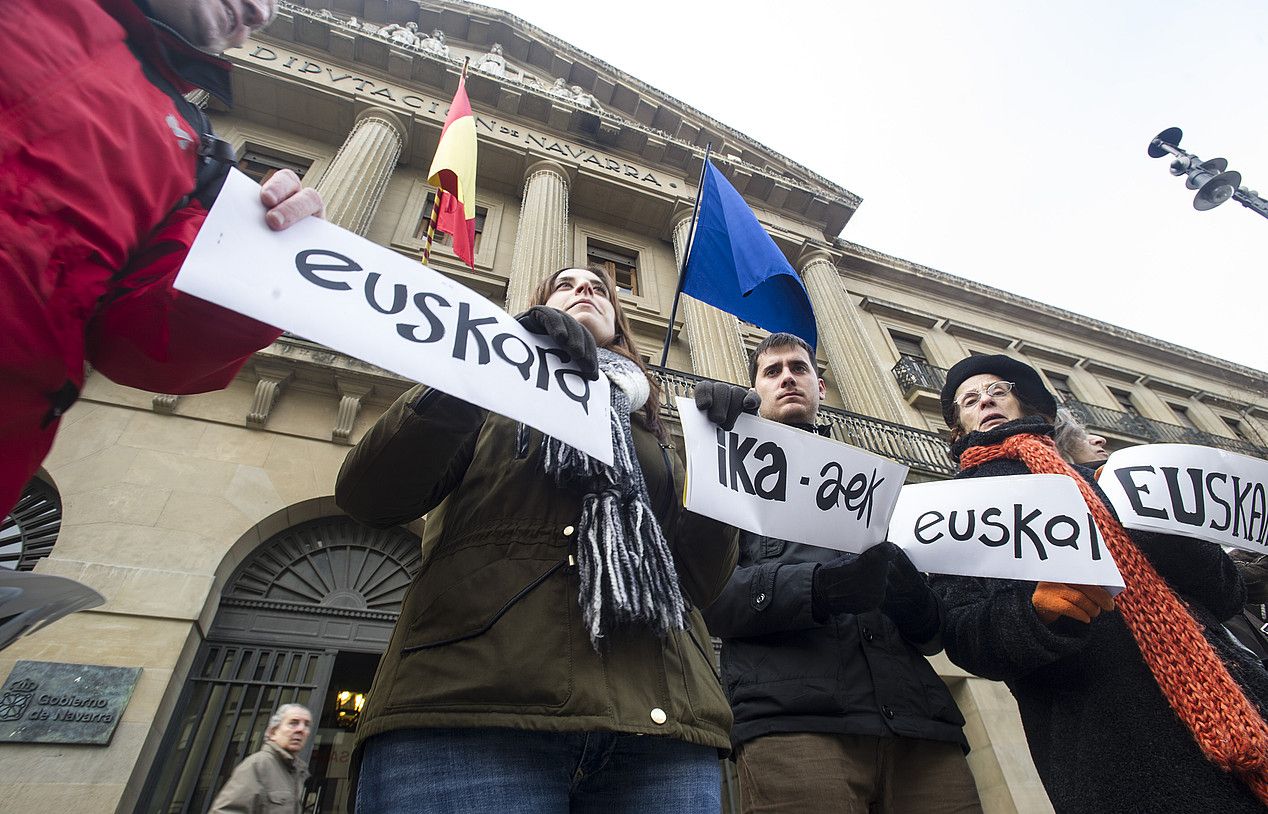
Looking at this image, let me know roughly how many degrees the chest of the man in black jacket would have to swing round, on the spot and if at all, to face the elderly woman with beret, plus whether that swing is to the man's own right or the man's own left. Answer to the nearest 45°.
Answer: approximately 90° to the man's own left

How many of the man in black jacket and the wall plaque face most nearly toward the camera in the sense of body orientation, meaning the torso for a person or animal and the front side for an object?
2

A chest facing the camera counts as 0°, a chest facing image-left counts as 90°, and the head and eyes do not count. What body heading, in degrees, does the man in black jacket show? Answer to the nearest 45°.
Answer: approximately 0°

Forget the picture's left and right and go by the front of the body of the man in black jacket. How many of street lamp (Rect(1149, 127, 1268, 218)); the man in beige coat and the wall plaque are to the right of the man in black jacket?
2

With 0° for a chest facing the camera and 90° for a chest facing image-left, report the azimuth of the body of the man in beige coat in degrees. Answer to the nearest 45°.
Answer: approximately 315°

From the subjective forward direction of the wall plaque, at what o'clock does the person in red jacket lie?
The person in red jacket is roughly at 12 o'clock from the wall plaque.

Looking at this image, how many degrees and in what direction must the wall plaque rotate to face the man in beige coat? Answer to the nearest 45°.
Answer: approximately 45° to its left
